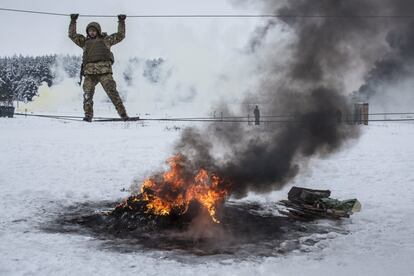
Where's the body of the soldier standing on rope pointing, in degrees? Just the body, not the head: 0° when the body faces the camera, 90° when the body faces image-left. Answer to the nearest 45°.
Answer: approximately 0°
